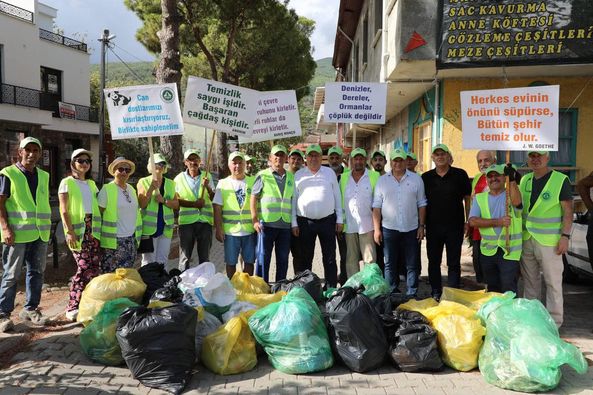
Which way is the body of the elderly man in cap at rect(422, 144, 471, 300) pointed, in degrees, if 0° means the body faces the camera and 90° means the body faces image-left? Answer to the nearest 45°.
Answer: approximately 0°

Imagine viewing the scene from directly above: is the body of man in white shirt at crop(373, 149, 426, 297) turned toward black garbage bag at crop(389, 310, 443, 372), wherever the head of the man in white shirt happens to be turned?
yes

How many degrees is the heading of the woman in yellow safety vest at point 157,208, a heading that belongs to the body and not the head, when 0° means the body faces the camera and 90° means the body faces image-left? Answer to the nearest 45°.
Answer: approximately 0°

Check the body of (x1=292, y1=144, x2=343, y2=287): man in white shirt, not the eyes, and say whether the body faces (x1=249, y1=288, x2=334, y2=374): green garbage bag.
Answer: yes

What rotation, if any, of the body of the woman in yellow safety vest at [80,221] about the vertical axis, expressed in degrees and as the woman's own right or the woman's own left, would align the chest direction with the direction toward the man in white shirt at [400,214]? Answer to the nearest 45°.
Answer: approximately 45° to the woman's own left

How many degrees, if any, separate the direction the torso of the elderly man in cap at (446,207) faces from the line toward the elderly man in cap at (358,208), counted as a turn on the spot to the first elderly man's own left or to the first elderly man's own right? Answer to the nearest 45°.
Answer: approximately 90° to the first elderly man's own right

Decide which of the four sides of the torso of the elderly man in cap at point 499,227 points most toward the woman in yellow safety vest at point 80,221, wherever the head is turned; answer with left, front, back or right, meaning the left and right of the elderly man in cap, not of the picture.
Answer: right

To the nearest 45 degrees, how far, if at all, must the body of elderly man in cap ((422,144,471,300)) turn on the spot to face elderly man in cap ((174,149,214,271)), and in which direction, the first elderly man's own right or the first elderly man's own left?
approximately 90° to the first elderly man's own right
